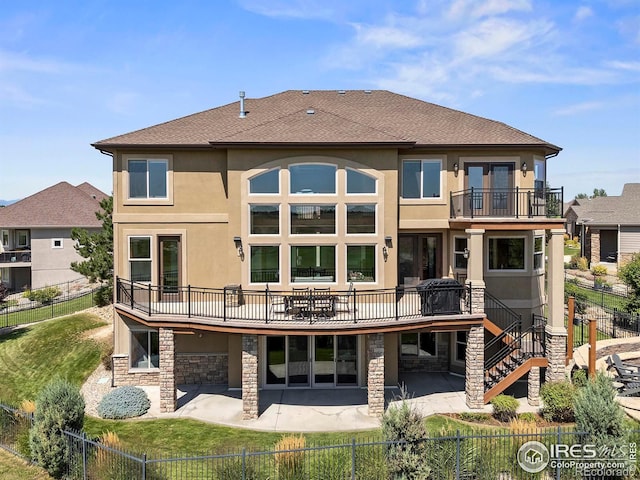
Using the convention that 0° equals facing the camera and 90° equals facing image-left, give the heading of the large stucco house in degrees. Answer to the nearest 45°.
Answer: approximately 180°

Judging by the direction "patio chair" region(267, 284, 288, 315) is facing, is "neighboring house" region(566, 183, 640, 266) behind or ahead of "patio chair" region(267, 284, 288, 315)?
ahead

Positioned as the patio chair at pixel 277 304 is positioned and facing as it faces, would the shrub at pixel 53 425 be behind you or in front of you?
behind

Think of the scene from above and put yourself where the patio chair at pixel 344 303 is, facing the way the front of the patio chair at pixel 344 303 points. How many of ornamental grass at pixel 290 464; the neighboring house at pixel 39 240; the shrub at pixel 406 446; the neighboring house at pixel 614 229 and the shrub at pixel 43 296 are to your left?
2

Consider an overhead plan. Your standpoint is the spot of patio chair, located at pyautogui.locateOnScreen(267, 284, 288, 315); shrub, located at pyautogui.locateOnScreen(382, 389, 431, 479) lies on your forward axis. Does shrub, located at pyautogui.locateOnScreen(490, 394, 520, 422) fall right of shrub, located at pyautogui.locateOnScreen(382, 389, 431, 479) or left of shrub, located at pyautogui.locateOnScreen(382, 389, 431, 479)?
left

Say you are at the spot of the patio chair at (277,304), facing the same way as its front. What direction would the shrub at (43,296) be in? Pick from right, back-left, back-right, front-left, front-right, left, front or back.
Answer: back-left

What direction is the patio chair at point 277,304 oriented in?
to the viewer's right

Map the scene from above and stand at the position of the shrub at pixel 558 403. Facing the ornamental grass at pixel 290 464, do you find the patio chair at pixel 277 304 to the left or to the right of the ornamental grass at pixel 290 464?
right

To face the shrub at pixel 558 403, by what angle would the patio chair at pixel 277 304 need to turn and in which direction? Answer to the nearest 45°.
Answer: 0° — it already faces it

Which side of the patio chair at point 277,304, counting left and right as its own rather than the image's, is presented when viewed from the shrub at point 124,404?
back

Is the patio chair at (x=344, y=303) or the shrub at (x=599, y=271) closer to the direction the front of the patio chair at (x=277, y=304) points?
the patio chair

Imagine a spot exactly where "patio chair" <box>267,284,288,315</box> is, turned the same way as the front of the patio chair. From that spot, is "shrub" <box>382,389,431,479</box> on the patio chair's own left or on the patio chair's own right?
on the patio chair's own right

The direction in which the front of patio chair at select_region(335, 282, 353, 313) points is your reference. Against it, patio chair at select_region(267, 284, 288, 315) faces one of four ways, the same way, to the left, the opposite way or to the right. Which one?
the opposite way

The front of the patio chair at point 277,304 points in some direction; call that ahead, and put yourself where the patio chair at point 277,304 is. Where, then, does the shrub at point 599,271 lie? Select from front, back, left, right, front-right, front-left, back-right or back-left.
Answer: front-left

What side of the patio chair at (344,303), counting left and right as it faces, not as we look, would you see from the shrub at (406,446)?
left

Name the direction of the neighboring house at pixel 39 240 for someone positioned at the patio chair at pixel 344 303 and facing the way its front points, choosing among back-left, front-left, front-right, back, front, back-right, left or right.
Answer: front-right

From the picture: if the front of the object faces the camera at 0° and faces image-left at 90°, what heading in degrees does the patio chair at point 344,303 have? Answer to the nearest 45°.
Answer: approximately 90°

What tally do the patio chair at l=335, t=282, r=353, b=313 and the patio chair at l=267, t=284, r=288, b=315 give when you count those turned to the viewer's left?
1
